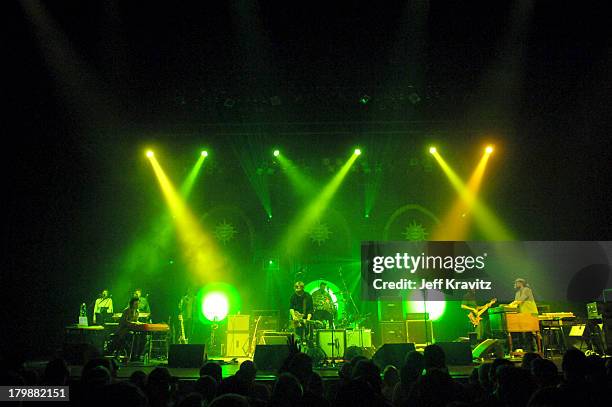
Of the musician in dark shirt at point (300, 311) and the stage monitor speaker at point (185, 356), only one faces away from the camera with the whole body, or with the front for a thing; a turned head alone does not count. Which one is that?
the stage monitor speaker

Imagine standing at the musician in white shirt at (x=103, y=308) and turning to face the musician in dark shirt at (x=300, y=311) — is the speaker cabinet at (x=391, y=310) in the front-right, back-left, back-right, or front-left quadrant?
front-left

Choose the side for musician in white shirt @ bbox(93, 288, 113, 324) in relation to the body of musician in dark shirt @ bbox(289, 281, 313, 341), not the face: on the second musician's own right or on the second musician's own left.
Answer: on the second musician's own right

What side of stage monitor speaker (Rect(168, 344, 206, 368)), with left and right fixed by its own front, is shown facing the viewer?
back

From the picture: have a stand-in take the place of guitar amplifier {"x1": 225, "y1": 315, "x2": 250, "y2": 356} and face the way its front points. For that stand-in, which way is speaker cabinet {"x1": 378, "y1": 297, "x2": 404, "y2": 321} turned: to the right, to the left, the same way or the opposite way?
the same way

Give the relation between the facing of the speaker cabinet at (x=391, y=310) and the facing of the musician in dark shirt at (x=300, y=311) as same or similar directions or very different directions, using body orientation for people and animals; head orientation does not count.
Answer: same or similar directions

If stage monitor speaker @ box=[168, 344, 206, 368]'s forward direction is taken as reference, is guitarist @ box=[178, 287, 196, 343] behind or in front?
in front

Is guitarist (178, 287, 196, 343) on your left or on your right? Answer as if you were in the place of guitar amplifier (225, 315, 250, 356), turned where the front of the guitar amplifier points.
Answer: on your right

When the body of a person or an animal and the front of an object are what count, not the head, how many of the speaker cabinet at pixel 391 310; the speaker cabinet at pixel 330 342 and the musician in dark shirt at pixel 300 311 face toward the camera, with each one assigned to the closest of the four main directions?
3

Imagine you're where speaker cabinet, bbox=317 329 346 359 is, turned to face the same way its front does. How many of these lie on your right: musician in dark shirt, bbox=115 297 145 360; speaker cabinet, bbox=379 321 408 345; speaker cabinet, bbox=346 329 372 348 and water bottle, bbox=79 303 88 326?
2

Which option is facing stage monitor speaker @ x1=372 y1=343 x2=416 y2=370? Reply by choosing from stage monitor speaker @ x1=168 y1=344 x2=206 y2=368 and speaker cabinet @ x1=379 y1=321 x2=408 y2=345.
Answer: the speaker cabinet

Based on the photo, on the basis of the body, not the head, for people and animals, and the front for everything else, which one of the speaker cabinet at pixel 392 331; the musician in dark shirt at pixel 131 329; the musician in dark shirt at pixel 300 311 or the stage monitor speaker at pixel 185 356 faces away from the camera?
the stage monitor speaker

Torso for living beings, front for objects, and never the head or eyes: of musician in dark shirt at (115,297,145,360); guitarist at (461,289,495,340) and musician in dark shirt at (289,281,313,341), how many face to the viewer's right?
1

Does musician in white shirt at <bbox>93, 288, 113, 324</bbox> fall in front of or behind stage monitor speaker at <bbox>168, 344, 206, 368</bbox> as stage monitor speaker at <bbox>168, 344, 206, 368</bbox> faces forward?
in front

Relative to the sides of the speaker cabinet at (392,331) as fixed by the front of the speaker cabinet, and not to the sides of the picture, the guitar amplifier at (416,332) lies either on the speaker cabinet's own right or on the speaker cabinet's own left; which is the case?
on the speaker cabinet's own left

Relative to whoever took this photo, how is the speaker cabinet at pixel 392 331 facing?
facing the viewer

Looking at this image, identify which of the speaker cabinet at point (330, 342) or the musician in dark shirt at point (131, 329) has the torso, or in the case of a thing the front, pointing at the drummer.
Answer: the musician in dark shirt
